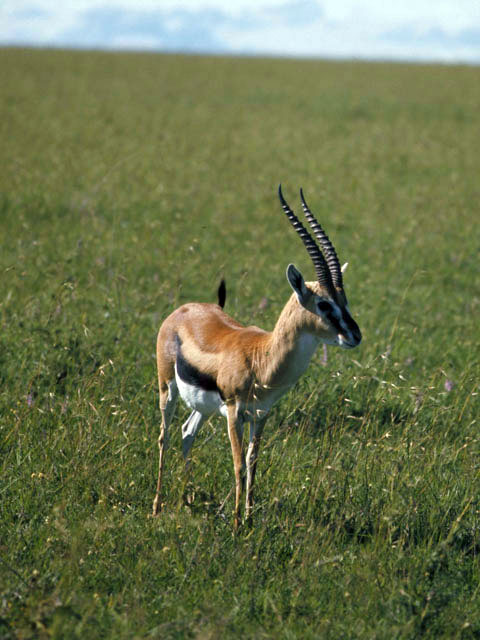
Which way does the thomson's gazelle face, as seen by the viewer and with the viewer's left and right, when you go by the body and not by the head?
facing the viewer and to the right of the viewer
